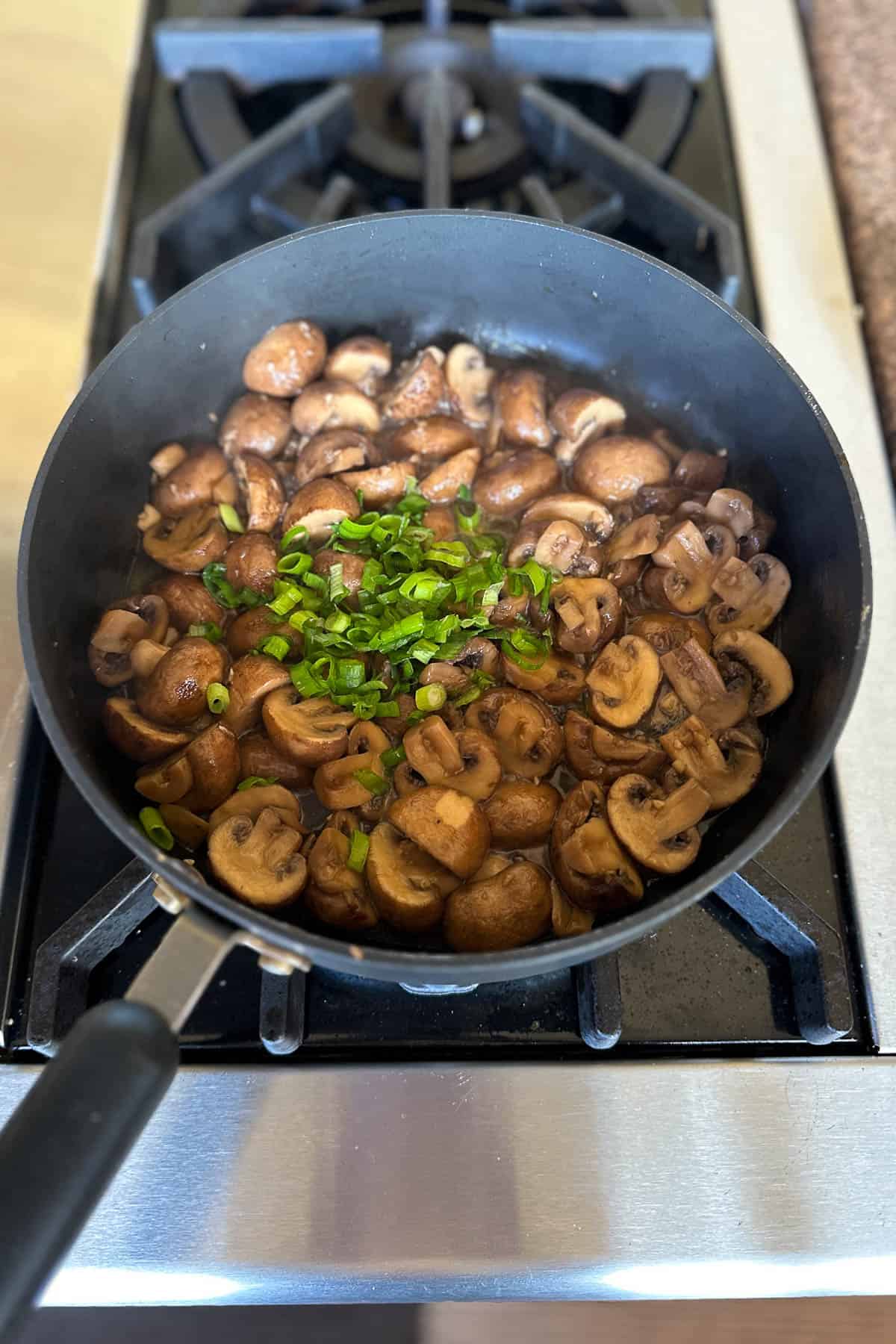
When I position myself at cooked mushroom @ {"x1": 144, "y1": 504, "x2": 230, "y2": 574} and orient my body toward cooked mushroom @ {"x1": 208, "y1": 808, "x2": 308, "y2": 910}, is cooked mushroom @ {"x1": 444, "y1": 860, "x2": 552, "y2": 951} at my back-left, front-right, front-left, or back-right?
front-left

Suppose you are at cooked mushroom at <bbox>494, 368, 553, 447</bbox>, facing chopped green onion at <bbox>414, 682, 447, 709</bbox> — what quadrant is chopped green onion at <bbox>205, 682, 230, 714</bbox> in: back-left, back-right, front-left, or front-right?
front-right

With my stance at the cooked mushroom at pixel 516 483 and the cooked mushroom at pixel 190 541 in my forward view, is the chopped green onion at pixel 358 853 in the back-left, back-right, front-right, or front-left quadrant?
front-left

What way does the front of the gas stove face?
toward the camera
